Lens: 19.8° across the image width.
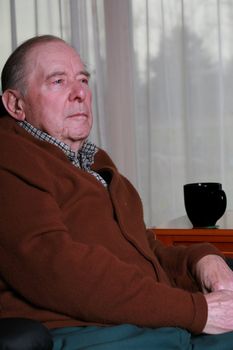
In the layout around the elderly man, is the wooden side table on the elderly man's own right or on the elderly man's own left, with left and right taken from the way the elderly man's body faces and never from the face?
on the elderly man's own left

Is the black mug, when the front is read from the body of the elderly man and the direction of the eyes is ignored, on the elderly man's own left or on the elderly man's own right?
on the elderly man's own left

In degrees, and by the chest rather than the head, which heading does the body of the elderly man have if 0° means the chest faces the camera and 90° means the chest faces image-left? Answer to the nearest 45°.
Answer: approximately 315°
